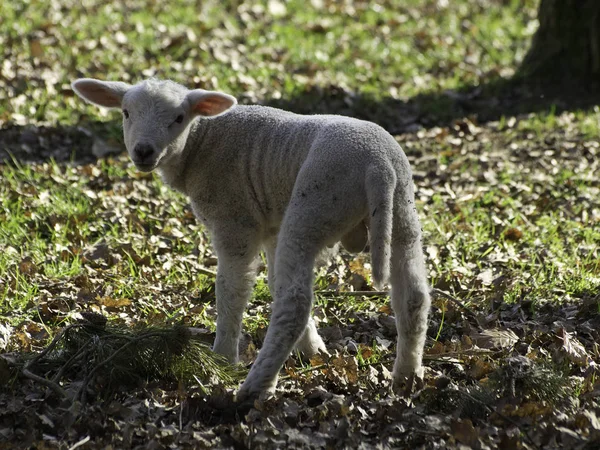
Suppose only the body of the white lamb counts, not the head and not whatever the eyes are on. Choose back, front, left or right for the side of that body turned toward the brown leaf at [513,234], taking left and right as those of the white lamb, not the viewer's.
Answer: right

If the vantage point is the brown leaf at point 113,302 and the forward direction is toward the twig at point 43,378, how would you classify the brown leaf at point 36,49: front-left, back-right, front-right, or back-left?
back-right

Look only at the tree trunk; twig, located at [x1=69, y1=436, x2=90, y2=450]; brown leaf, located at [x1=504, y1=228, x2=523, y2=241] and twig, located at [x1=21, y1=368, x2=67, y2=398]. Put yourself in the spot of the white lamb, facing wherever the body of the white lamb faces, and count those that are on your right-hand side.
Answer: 2

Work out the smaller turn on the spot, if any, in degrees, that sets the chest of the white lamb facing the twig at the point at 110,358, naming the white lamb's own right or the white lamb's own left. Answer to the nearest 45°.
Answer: approximately 90° to the white lamb's own left

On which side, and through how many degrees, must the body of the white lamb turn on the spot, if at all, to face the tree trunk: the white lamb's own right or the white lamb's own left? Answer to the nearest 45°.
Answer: approximately 90° to the white lamb's own right

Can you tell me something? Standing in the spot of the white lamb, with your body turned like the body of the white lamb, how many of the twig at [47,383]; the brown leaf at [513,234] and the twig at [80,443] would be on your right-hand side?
1

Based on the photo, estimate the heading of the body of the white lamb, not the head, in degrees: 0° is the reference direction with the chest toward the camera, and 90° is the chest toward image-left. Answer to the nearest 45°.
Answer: approximately 135°

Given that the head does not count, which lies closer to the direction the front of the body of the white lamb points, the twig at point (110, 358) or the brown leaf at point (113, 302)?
the brown leaf

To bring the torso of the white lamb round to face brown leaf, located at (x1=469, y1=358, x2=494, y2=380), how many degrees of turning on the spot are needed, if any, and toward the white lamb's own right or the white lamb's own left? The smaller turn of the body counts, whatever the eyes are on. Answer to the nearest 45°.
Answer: approximately 180°

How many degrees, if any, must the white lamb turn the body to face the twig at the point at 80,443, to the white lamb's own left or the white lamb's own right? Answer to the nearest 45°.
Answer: approximately 90° to the white lamb's own left

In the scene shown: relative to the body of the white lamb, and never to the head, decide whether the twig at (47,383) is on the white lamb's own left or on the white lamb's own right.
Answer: on the white lamb's own left

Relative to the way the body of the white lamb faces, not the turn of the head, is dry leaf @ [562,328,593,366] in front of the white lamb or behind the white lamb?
behind
